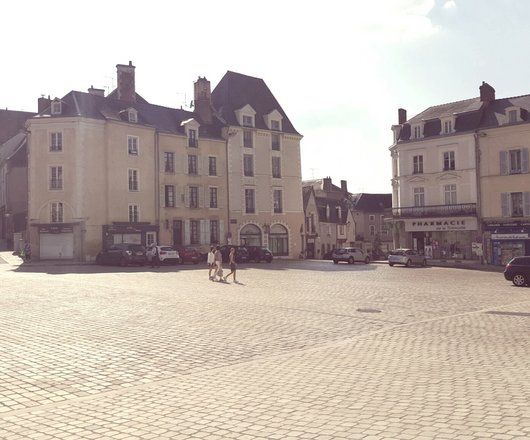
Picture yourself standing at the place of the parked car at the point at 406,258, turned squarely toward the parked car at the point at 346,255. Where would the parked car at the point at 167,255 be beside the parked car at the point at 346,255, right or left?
left

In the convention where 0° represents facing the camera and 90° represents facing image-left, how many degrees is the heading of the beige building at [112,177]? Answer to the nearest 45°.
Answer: approximately 0°
